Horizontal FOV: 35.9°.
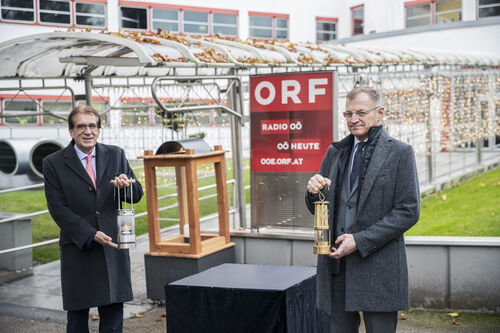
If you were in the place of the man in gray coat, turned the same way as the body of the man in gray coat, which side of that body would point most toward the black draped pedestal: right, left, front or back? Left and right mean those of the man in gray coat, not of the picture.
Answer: right

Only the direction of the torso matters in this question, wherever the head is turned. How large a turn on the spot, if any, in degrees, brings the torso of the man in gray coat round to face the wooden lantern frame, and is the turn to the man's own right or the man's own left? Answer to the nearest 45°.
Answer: approximately 90° to the man's own right

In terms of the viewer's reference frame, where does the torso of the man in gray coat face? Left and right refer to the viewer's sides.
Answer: facing the viewer and to the left of the viewer

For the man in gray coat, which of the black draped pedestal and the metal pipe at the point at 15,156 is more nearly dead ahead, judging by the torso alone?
the black draped pedestal

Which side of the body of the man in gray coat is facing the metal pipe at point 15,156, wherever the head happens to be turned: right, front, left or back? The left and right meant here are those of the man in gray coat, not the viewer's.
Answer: right

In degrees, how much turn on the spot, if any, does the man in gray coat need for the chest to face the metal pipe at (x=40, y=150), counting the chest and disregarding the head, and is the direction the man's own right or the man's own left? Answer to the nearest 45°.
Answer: approximately 90° to the man's own right

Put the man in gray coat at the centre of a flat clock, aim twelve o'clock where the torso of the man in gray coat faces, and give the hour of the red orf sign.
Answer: The red orf sign is roughly at 4 o'clock from the man in gray coat.

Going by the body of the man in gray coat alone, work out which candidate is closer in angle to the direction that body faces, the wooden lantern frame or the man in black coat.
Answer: the man in black coat
